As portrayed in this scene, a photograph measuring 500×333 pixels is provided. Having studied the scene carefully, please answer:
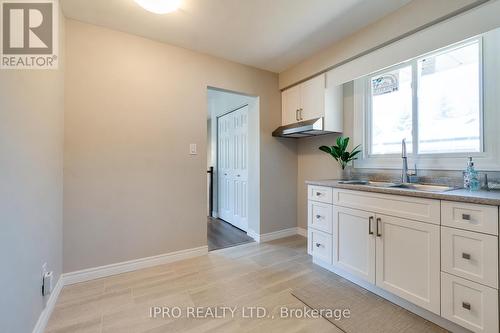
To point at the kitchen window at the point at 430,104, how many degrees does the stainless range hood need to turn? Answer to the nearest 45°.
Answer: approximately 135° to its left

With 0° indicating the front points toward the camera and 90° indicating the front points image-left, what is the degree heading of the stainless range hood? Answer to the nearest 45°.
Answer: approximately 45°

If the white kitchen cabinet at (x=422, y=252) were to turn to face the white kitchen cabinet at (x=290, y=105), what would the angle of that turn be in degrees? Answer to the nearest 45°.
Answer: approximately 90° to its right

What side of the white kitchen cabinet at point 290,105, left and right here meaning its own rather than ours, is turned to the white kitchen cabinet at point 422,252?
left

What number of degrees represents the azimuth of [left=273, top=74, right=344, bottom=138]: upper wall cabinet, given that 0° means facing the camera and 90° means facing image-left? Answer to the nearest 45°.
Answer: approximately 45°

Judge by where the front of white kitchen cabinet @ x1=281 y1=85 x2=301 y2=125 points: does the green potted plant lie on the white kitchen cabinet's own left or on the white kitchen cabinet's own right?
on the white kitchen cabinet's own left
